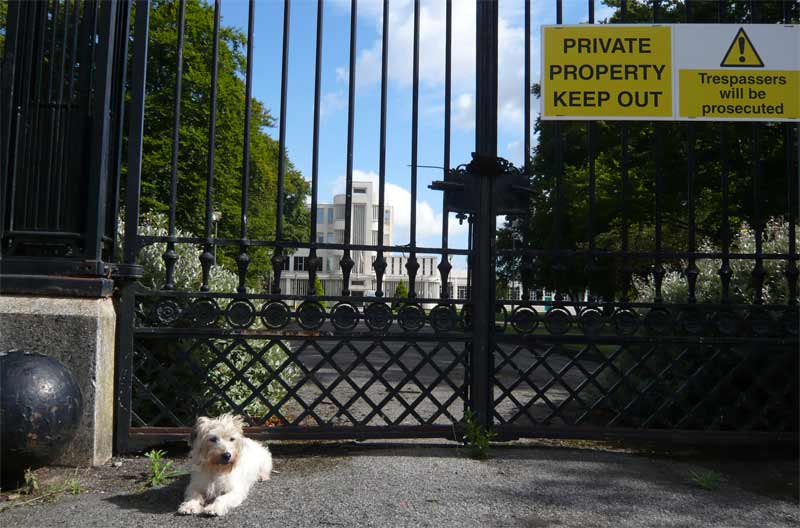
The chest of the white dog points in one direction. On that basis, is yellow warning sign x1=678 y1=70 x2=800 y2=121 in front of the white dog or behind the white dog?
behind

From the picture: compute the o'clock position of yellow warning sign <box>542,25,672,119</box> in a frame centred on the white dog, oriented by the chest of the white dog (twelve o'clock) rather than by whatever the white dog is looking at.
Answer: The yellow warning sign is roughly at 7 o'clock from the white dog.

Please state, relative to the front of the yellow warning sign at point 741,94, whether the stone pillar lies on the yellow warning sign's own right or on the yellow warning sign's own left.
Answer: on the yellow warning sign's own right

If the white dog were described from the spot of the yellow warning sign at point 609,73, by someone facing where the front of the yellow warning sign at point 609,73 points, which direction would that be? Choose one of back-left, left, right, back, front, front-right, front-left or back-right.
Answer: front-right

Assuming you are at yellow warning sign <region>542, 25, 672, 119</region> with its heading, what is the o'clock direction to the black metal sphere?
The black metal sphere is roughly at 2 o'clock from the yellow warning sign.

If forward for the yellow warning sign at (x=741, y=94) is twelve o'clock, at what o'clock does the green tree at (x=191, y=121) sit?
The green tree is roughly at 4 o'clock from the yellow warning sign.

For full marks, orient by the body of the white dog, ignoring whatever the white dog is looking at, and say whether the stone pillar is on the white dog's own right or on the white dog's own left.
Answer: on the white dog's own right

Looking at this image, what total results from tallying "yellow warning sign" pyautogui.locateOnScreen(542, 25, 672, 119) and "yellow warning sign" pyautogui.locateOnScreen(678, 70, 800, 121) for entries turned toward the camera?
2

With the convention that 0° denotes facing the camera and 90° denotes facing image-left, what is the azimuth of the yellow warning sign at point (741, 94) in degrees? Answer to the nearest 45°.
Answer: approximately 0°

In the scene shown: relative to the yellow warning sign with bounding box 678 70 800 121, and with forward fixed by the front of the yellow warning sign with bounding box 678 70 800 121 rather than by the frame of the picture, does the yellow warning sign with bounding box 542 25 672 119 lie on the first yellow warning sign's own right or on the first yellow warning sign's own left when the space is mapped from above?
on the first yellow warning sign's own right

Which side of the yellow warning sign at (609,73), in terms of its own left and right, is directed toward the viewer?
front
